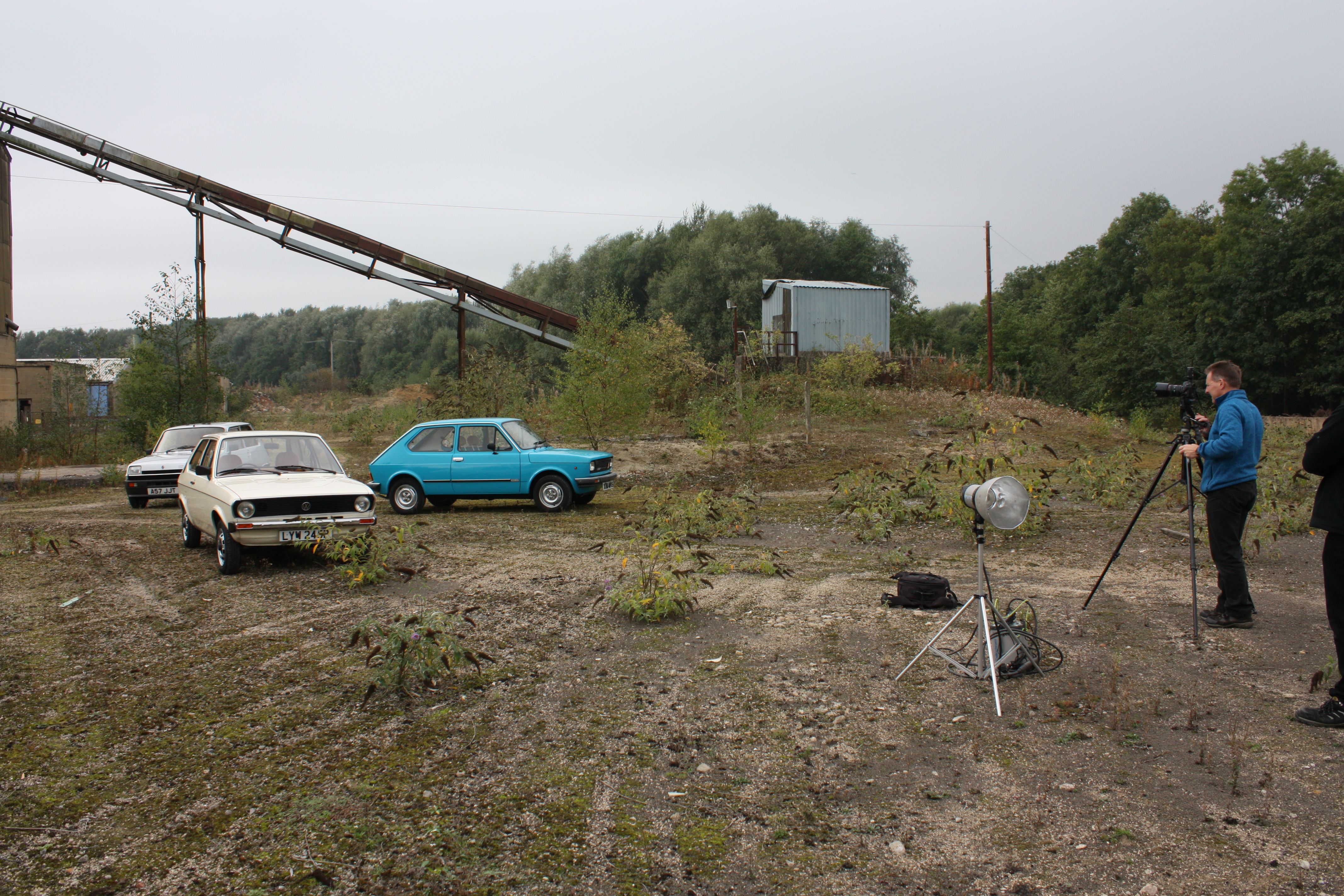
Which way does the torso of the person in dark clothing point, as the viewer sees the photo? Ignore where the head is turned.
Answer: to the viewer's left

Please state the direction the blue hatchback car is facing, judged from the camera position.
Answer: facing to the right of the viewer

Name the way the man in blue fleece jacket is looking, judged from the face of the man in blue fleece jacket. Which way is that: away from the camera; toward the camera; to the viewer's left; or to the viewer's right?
to the viewer's left

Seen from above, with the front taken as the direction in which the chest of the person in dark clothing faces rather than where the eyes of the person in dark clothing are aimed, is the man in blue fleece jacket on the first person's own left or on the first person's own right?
on the first person's own right

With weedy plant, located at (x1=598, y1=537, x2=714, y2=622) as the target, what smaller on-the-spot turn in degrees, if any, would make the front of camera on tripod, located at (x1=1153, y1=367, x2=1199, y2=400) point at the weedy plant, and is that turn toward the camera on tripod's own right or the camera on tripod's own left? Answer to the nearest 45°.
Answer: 0° — it already faces it

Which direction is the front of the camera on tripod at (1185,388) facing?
to the viewer's left

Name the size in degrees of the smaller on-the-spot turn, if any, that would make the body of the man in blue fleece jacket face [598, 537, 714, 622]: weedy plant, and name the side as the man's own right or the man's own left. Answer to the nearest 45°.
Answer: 0° — they already face it

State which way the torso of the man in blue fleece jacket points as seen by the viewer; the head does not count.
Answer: to the viewer's left

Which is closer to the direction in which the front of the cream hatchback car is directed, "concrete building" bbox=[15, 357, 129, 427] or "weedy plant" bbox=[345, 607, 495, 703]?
the weedy plant

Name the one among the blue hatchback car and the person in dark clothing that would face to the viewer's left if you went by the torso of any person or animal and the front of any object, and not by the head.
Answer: the person in dark clothing
